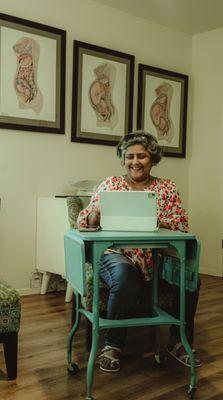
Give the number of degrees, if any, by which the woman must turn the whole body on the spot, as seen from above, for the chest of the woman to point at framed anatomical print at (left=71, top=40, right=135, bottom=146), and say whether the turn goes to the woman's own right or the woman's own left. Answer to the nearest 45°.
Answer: approximately 180°

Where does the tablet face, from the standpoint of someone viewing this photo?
facing away from the viewer

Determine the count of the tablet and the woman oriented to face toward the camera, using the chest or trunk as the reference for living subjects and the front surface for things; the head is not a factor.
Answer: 1

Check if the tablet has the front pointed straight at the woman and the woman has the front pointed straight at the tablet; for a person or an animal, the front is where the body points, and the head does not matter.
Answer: yes

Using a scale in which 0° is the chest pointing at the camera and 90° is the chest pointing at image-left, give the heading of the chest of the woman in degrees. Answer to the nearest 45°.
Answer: approximately 0°

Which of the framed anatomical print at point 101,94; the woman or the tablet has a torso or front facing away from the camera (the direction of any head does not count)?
the tablet

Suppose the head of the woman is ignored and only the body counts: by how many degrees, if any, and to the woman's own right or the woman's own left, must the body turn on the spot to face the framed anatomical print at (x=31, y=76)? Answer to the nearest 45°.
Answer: approximately 135° to the woman's own right

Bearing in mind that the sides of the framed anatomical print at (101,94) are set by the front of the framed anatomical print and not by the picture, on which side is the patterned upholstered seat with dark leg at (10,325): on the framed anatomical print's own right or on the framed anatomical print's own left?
on the framed anatomical print's own right

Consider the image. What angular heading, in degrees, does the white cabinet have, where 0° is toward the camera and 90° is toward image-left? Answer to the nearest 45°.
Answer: approximately 315°

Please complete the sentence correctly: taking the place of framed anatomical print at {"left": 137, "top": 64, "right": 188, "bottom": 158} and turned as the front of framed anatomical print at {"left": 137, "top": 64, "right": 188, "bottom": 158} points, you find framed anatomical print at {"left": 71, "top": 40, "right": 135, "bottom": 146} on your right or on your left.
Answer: on your right
